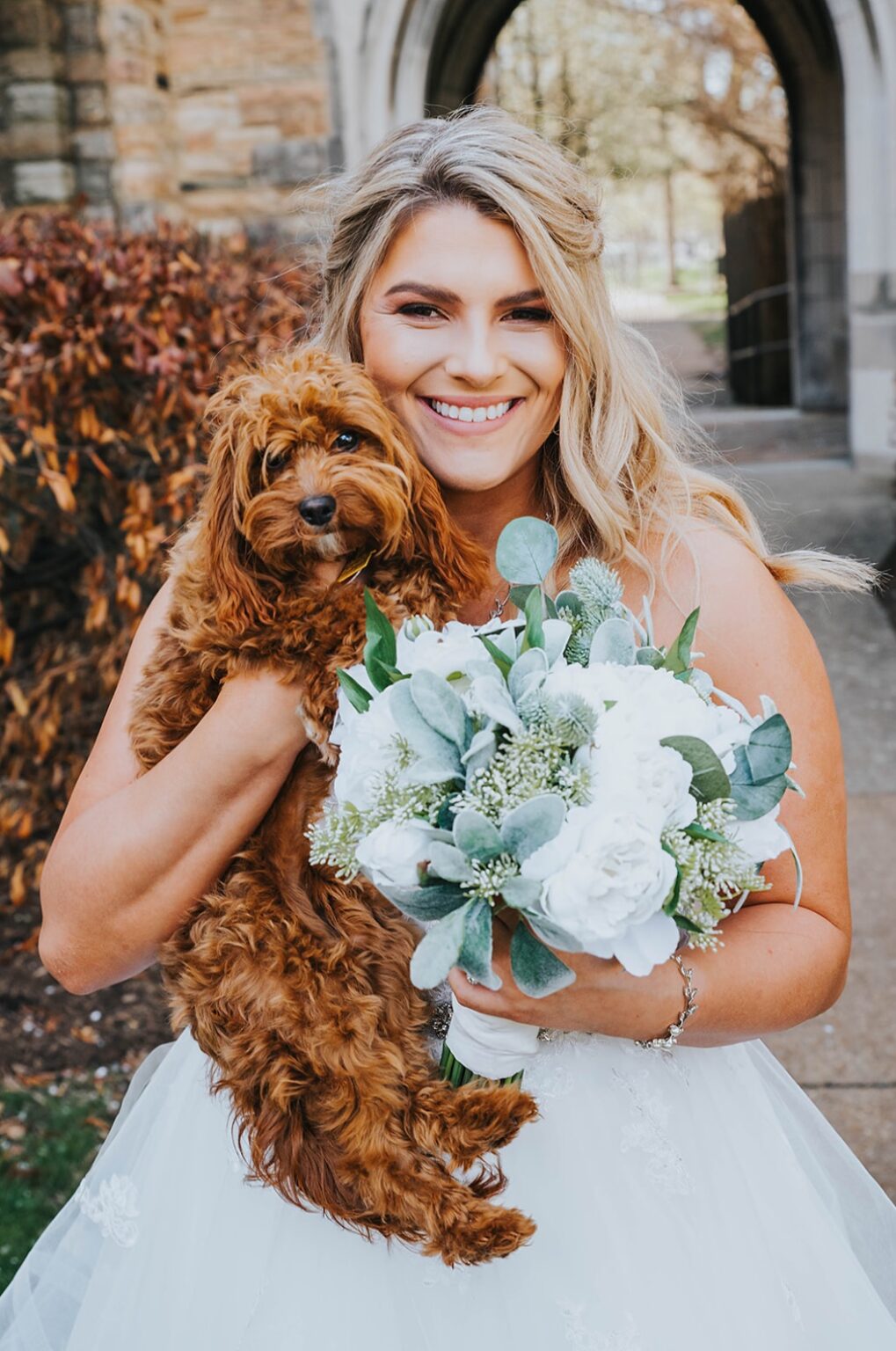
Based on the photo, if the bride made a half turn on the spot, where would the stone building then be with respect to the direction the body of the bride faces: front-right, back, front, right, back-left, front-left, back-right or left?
front

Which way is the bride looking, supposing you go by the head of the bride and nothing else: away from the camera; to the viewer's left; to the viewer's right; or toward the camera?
toward the camera

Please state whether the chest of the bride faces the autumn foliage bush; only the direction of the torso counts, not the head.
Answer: no

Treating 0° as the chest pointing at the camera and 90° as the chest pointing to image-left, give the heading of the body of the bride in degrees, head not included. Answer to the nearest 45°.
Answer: approximately 0°
